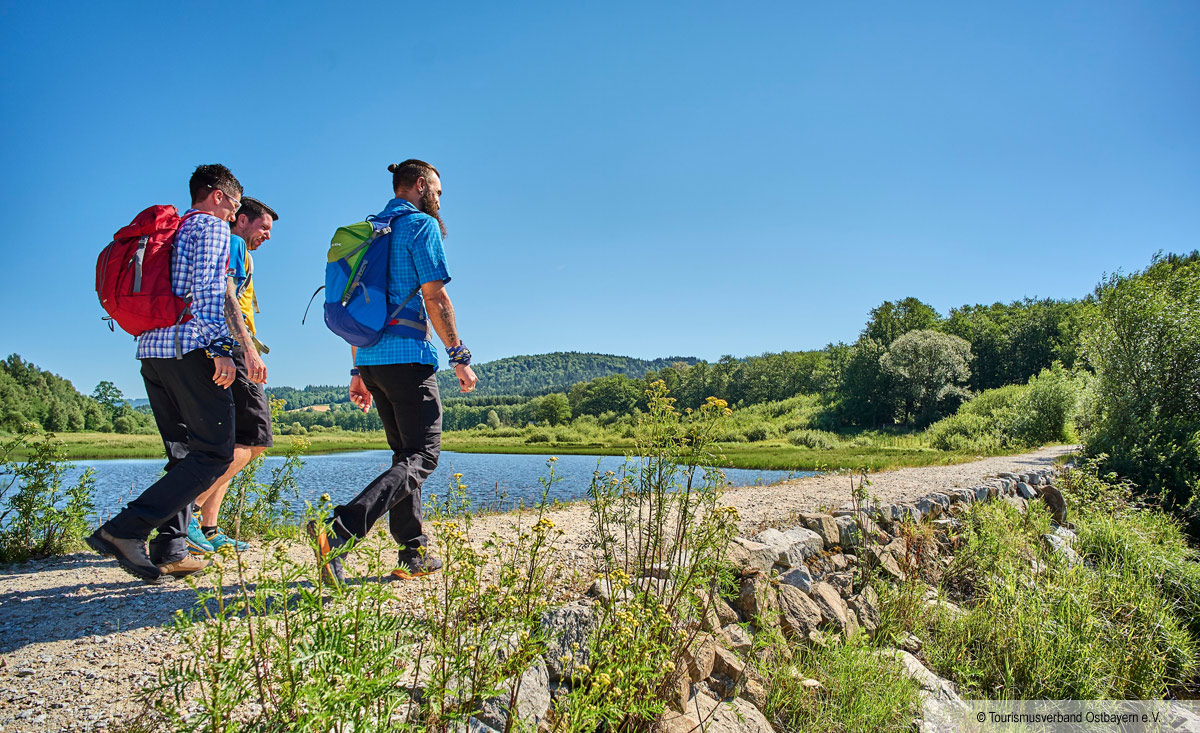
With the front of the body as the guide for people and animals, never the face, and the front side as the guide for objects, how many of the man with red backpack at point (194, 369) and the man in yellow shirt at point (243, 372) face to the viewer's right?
2

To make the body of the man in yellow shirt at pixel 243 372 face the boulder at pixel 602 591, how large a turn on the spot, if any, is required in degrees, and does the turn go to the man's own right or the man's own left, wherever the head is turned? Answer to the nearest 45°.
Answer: approximately 45° to the man's own right

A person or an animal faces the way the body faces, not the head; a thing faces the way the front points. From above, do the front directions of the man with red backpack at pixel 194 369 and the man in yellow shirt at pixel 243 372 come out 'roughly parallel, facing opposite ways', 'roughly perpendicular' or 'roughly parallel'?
roughly parallel

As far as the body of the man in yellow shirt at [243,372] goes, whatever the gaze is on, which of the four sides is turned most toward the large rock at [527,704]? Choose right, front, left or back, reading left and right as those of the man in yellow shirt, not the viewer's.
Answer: right

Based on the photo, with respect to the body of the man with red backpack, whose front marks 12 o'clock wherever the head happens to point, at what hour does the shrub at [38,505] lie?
The shrub is roughly at 8 o'clock from the man with red backpack.

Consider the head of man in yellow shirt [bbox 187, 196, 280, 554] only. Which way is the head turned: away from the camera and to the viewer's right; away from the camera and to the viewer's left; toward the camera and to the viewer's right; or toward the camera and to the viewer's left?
toward the camera and to the viewer's right
